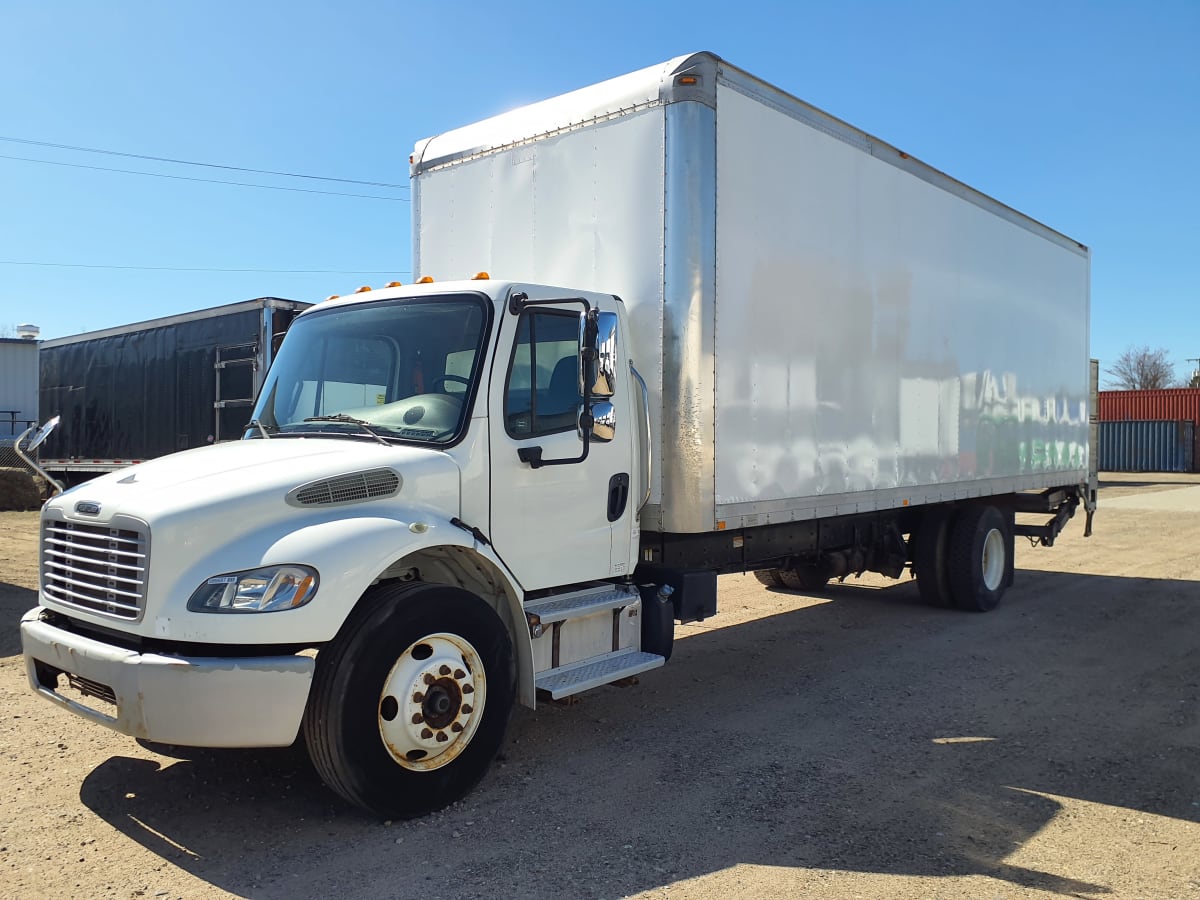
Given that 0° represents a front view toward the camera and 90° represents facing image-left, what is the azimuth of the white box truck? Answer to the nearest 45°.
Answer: approximately 45°

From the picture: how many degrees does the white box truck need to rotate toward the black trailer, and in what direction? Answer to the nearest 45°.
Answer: approximately 90° to its right

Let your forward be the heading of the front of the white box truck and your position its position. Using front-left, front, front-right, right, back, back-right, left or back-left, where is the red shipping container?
back
